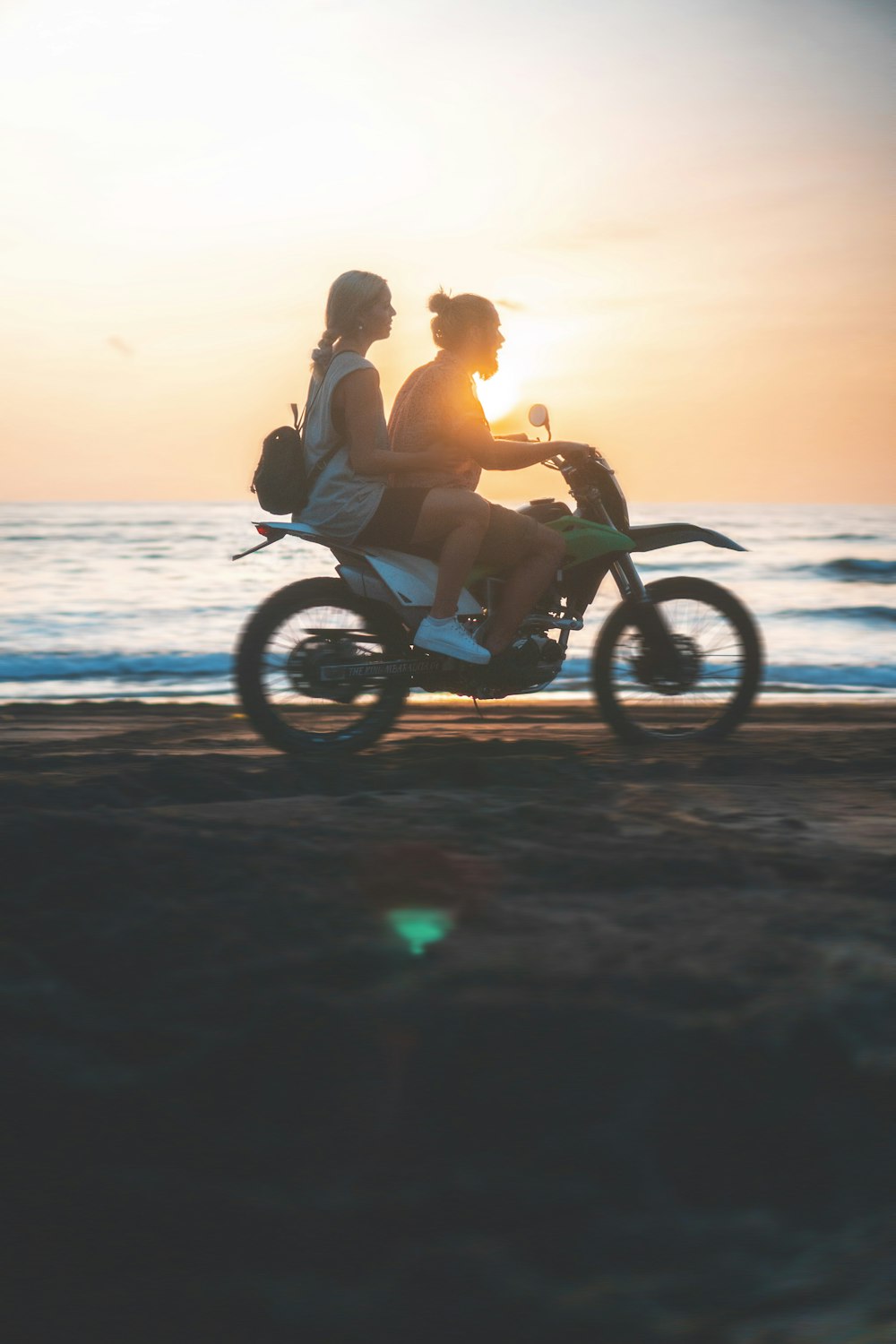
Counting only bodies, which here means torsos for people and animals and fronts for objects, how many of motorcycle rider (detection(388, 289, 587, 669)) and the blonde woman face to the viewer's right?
2

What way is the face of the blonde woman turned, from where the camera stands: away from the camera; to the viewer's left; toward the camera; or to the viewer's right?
to the viewer's right

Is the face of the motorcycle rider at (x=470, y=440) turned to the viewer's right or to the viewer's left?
to the viewer's right

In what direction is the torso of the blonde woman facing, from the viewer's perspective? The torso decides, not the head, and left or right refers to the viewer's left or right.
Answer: facing to the right of the viewer

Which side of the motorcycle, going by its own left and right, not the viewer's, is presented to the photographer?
right

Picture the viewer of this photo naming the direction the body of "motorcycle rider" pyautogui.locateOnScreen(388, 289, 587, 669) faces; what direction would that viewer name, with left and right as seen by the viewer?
facing to the right of the viewer
